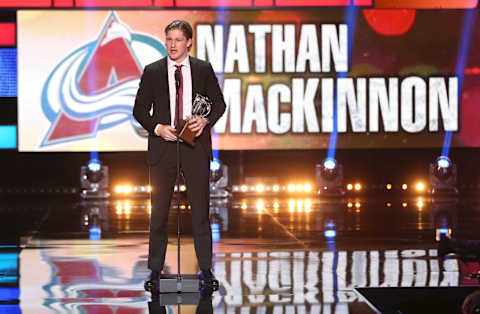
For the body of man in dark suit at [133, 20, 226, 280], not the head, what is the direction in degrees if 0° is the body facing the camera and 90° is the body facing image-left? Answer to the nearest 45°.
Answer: approximately 0°

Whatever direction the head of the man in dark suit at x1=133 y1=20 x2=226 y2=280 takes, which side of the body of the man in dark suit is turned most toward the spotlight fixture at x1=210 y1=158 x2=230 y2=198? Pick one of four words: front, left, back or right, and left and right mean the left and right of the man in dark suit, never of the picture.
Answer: back
